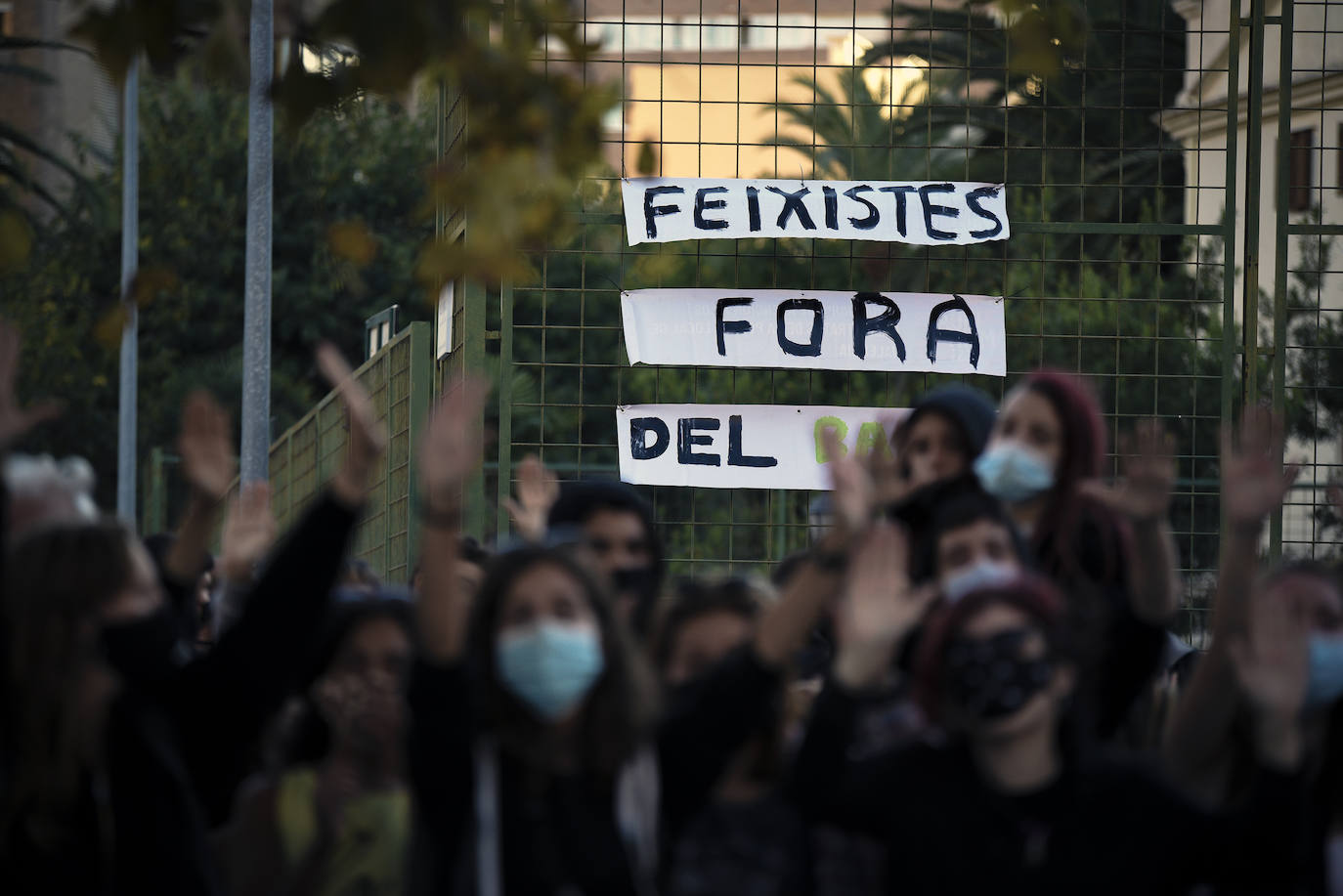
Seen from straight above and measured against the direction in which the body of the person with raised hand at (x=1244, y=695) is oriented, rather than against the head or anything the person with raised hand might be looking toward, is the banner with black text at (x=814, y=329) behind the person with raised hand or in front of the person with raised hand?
behind

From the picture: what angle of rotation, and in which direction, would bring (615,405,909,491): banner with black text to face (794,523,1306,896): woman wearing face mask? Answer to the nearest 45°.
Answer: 0° — it already faces them

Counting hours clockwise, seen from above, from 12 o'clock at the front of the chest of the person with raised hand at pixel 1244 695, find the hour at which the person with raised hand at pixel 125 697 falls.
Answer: the person with raised hand at pixel 125 697 is roughly at 2 o'clock from the person with raised hand at pixel 1244 695.

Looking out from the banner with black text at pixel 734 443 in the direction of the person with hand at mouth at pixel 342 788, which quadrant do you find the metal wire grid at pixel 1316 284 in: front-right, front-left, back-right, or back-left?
back-left

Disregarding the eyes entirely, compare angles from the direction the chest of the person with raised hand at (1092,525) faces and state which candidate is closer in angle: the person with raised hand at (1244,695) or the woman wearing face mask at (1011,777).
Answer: the woman wearing face mask

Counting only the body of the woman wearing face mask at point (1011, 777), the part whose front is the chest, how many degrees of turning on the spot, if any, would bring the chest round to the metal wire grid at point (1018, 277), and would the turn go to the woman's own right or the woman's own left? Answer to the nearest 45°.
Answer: approximately 180°

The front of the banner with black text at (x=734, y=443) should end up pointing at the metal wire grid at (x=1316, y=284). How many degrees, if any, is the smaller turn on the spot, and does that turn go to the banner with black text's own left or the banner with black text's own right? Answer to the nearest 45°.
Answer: approximately 135° to the banner with black text's own left

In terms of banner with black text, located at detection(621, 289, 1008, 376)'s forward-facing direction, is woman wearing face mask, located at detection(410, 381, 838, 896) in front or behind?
in front
